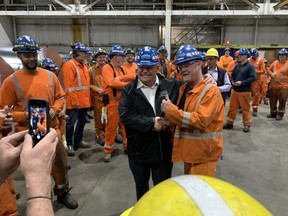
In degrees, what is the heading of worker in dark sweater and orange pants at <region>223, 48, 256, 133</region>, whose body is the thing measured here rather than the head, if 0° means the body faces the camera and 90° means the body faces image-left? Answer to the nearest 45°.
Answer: approximately 45°

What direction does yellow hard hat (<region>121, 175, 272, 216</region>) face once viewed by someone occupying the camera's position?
facing away from the viewer and to the left of the viewer

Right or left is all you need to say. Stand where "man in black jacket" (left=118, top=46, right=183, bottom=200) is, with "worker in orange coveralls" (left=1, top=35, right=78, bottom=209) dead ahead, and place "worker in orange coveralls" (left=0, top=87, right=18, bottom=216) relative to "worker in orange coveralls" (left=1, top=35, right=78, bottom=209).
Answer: left

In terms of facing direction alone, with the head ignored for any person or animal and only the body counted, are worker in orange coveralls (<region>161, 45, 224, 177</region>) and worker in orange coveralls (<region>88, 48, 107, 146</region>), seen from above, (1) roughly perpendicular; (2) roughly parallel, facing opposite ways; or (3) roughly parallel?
roughly perpendicular

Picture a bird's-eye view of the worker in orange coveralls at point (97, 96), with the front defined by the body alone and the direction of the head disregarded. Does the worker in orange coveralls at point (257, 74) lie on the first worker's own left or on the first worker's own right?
on the first worker's own left

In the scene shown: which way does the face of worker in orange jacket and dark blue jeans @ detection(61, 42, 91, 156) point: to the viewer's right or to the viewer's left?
to the viewer's right

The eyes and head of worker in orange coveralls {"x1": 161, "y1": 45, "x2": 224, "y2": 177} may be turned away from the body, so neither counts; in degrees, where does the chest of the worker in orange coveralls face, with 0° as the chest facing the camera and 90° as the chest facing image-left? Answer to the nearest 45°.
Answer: approximately 45°
